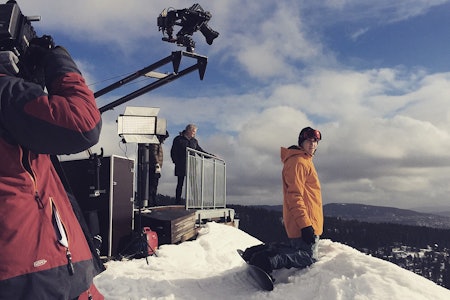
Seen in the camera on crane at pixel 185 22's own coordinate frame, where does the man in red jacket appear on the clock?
The man in red jacket is roughly at 3 o'clock from the camera on crane.

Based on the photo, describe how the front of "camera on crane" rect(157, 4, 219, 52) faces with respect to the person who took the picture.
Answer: facing to the right of the viewer

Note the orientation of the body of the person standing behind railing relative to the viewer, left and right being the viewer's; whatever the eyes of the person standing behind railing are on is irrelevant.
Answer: facing to the right of the viewer

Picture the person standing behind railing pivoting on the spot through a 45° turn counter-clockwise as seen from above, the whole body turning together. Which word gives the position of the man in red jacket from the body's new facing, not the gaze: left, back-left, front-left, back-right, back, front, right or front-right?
back-right

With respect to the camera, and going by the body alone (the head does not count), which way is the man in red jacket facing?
to the viewer's right

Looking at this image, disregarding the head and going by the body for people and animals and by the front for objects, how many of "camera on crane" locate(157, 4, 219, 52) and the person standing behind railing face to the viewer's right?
2
